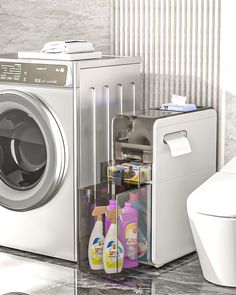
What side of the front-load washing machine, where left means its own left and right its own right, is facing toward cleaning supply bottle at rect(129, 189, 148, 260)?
left

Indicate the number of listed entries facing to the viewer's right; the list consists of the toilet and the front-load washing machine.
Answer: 0

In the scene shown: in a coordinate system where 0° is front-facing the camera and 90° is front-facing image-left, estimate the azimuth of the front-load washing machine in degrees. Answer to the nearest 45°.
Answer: approximately 45°

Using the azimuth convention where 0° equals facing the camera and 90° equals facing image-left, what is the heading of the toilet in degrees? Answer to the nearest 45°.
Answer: approximately 45°
